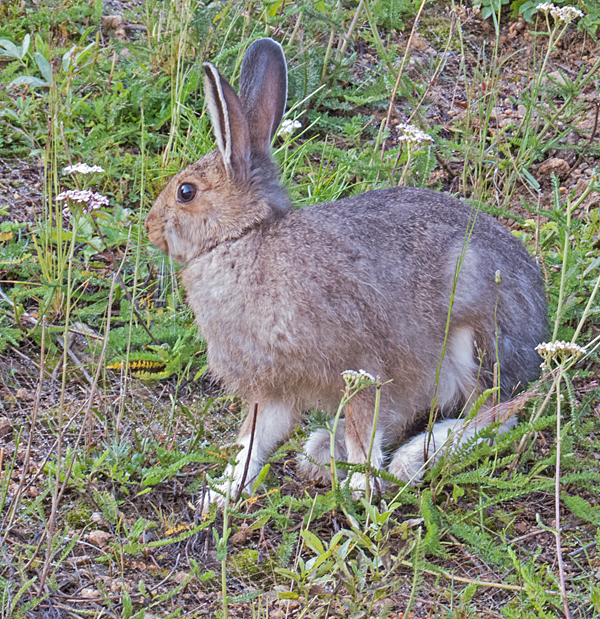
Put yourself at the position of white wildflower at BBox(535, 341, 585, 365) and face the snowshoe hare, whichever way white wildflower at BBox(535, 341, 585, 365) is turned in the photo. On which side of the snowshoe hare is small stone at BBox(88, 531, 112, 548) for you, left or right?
left

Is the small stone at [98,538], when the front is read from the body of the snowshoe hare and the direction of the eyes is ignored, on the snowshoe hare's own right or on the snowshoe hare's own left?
on the snowshoe hare's own left

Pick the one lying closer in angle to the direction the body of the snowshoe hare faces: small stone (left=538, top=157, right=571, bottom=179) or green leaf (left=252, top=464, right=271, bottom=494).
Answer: the green leaf

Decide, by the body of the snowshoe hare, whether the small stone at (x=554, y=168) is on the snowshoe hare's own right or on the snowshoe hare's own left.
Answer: on the snowshoe hare's own right

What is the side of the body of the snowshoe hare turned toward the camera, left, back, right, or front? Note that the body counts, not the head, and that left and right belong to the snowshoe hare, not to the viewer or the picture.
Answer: left

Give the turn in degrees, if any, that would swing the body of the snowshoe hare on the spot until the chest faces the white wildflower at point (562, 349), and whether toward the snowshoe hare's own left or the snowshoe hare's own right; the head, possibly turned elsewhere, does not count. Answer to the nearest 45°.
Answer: approximately 135° to the snowshoe hare's own left
